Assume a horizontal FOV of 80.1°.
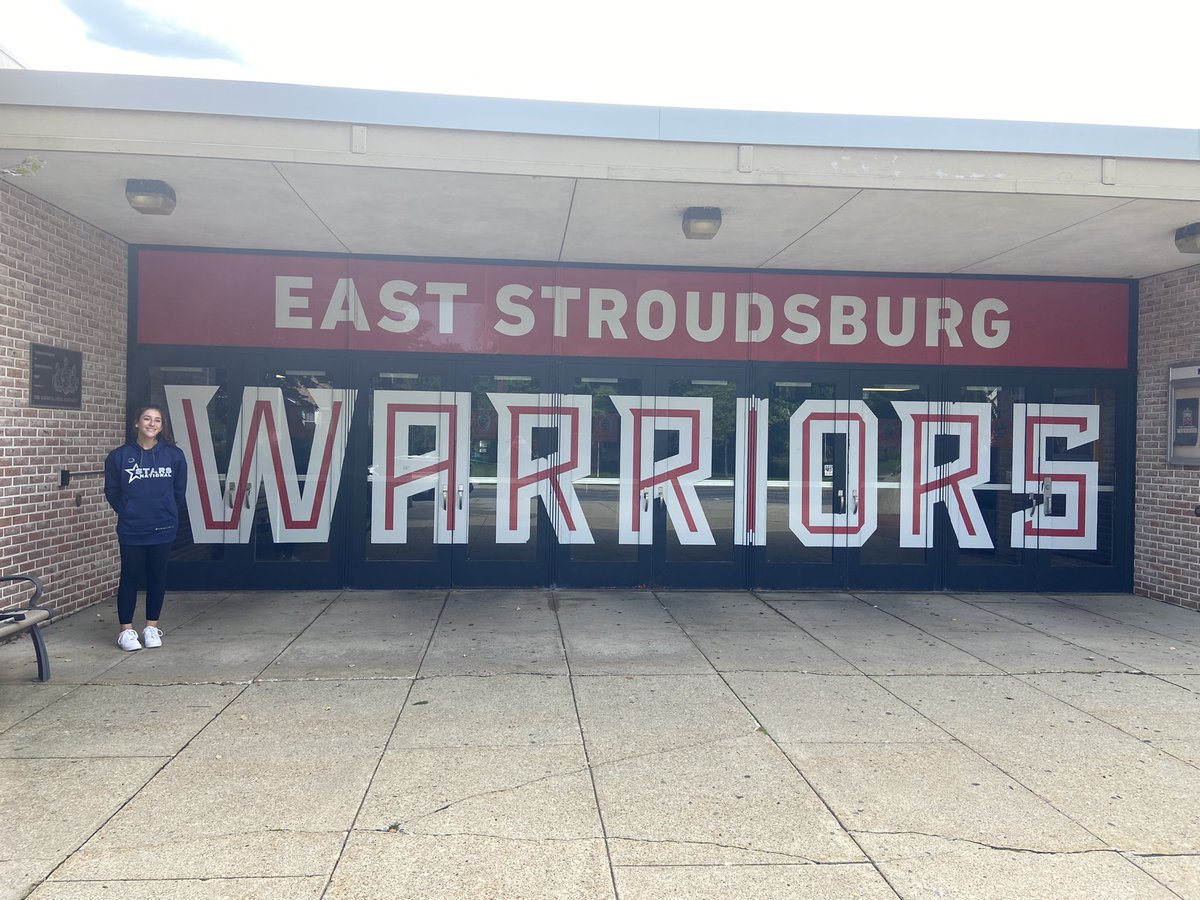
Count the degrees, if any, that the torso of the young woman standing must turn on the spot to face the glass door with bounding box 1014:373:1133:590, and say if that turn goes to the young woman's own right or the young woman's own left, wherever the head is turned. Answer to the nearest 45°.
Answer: approximately 90° to the young woman's own left

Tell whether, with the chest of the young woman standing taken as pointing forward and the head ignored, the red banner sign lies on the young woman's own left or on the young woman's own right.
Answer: on the young woman's own left

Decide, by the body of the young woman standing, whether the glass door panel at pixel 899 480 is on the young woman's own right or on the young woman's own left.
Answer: on the young woman's own left

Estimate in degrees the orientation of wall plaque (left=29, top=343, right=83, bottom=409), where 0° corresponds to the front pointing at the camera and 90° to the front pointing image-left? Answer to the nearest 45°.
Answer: approximately 315°

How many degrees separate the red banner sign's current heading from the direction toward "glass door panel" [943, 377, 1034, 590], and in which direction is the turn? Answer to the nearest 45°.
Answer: approximately 90° to its left

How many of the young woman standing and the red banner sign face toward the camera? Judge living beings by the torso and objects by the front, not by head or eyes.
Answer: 2

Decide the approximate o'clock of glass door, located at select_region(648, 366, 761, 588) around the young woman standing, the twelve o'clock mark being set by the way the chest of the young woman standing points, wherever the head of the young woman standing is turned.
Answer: The glass door is roughly at 9 o'clock from the young woman standing.

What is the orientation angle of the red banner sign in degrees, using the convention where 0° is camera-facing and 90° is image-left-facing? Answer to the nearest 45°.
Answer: approximately 0°
